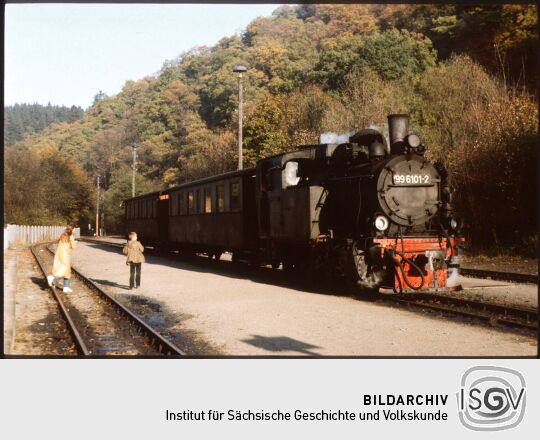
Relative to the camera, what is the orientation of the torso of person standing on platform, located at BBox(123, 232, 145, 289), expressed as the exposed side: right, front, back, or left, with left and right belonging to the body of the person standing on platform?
back

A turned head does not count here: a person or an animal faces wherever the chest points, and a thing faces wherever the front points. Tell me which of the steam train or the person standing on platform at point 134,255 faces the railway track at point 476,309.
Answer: the steam train
